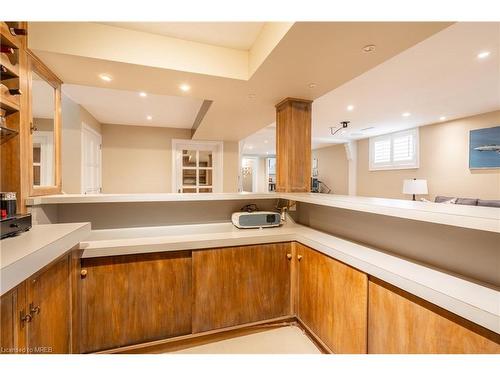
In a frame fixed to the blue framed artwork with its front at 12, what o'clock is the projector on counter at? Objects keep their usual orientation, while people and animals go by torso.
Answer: The projector on counter is roughly at 11 o'clock from the blue framed artwork.

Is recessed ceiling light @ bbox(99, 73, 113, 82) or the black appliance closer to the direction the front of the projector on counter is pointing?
the black appliance

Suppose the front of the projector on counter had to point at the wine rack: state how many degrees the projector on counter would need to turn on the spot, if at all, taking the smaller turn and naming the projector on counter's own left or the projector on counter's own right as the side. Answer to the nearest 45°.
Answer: approximately 45° to the projector on counter's own right

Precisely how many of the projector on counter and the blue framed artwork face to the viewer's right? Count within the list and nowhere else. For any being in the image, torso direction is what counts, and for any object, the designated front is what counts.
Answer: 0

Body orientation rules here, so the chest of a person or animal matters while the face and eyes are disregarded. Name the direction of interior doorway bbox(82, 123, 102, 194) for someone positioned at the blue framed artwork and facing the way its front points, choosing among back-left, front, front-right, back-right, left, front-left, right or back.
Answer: front

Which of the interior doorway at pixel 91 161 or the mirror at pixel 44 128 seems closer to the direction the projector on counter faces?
the mirror

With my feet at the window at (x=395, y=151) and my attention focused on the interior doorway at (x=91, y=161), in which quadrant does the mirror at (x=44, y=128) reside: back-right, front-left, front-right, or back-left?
front-left

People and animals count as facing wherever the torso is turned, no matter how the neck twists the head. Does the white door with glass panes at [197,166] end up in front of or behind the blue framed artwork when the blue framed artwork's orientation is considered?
in front

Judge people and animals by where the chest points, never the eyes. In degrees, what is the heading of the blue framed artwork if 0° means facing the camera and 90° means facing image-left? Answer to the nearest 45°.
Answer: approximately 45°

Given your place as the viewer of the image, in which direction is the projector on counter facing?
facing the viewer

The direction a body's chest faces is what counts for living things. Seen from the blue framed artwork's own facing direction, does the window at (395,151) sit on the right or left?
on its right
